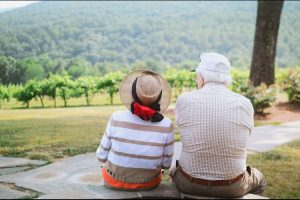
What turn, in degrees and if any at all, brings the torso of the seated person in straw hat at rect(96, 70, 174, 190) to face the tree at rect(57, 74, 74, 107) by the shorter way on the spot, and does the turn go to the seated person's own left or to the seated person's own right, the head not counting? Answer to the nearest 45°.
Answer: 0° — they already face it

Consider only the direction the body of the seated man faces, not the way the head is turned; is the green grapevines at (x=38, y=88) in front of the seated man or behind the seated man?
in front

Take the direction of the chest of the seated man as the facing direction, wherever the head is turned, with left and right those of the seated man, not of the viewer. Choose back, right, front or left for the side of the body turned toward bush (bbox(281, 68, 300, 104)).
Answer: front

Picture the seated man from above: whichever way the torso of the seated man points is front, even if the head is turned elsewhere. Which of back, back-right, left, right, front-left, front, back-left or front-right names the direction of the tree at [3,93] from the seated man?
front-left

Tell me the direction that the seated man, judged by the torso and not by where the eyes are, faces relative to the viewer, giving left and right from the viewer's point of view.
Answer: facing away from the viewer

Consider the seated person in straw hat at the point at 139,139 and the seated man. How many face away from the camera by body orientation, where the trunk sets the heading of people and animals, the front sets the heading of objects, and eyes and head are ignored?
2

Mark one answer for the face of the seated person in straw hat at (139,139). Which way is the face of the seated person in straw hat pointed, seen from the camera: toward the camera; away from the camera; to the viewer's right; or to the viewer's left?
away from the camera

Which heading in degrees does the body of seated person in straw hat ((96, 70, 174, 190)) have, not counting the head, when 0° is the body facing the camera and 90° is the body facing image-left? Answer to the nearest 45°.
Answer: approximately 180°

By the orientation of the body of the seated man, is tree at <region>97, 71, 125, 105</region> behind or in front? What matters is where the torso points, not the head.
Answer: in front
